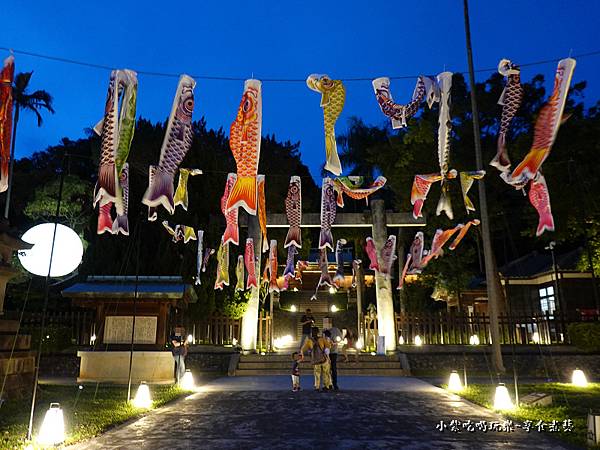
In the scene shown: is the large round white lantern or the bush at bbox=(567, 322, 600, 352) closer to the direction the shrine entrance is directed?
the large round white lantern

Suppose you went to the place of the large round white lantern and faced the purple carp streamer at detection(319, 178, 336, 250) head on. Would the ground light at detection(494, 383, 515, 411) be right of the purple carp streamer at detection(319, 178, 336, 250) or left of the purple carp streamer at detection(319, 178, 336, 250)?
right

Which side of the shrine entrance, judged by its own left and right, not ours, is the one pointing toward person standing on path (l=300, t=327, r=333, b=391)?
front

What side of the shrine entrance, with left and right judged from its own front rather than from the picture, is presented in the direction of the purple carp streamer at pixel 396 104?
front

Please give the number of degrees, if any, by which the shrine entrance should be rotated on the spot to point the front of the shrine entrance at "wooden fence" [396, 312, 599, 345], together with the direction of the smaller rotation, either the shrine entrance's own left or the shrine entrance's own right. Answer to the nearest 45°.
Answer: approximately 90° to the shrine entrance's own left

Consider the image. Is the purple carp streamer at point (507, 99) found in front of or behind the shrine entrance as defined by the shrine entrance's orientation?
in front

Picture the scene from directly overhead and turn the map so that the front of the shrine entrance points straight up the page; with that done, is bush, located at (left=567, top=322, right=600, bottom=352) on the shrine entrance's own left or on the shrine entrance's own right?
on the shrine entrance's own left

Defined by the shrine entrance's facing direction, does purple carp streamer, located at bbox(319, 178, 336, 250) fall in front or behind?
in front

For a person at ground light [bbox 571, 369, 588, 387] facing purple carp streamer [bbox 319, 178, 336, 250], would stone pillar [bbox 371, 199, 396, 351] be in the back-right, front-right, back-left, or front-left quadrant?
front-right

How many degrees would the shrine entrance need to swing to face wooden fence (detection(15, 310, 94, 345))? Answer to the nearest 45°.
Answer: approximately 90° to its right

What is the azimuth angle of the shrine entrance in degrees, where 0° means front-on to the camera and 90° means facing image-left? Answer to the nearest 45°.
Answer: approximately 0°

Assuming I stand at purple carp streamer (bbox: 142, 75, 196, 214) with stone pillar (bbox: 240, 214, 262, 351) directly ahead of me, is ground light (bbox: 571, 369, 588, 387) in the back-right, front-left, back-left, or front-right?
front-right
